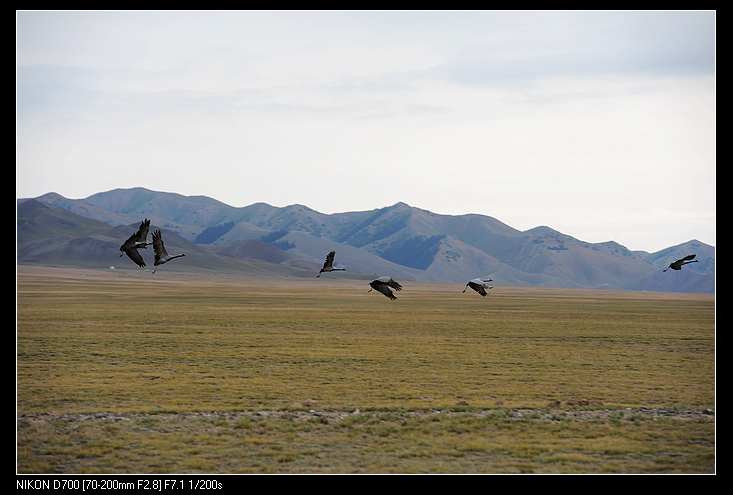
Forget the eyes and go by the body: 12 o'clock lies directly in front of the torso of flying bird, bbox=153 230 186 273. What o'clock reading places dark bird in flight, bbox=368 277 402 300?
The dark bird in flight is roughly at 1 o'clock from the flying bird.

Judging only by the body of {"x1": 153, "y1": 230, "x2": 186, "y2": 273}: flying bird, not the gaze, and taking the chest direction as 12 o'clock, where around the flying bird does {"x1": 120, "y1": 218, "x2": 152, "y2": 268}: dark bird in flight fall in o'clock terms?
The dark bird in flight is roughly at 5 o'clock from the flying bird.

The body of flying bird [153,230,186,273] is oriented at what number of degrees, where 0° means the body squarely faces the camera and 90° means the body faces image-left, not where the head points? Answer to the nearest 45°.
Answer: approximately 270°
